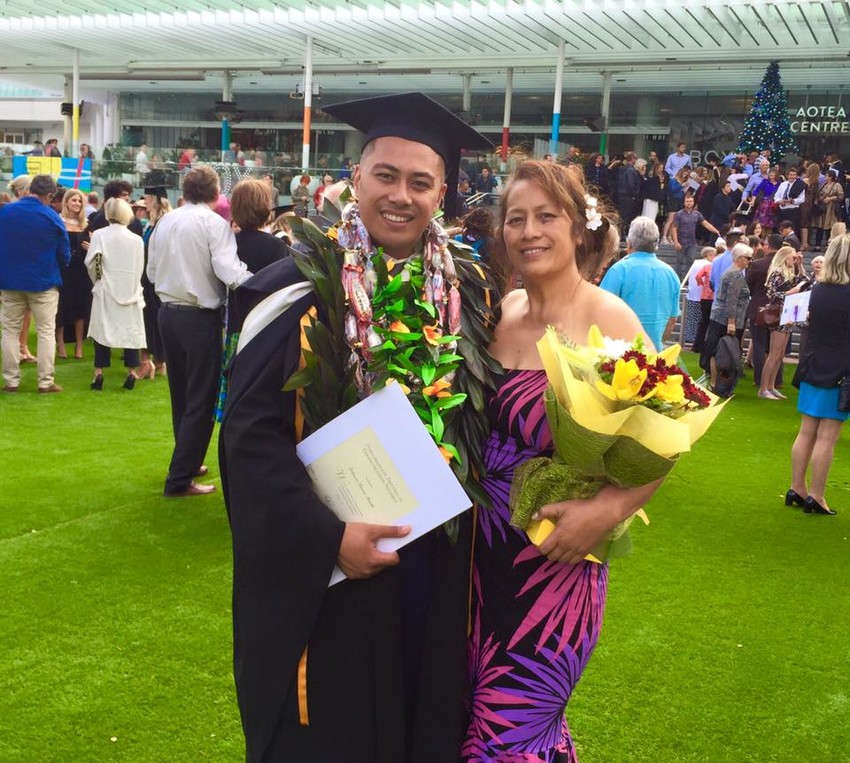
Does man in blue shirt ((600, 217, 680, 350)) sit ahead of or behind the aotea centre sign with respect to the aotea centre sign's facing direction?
ahead

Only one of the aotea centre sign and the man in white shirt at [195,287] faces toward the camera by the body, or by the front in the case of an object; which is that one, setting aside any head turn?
the aotea centre sign

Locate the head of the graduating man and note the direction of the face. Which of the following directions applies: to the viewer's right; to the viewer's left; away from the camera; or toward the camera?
toward the camera

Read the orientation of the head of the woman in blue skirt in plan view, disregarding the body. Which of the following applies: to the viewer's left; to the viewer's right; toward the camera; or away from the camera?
away from the camera

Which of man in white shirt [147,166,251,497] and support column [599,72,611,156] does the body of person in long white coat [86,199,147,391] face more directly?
the support column

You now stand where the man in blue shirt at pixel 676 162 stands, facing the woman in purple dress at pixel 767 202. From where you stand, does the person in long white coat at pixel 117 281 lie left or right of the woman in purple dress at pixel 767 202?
right

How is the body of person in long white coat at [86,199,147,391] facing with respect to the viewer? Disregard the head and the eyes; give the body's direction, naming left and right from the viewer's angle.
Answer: facing away from the viewer

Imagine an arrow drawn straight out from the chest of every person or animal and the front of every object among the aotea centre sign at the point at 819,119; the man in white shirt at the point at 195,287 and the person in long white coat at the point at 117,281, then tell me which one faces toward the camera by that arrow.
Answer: the aotea centre sign

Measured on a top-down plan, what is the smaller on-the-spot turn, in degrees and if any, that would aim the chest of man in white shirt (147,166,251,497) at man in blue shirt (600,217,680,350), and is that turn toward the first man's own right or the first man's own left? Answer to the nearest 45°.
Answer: approximately 45° to the first man's own right

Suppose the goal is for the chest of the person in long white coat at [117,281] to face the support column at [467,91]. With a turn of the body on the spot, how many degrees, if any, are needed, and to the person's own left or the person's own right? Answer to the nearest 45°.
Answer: approximately 45° to the person's own right

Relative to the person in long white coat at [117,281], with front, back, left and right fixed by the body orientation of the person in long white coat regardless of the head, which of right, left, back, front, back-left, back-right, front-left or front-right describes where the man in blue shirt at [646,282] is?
back-right

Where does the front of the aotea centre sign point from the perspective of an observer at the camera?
facing the viewer

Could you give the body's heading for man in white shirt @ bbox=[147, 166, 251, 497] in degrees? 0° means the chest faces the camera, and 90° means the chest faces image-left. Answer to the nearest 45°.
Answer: approximately 225°

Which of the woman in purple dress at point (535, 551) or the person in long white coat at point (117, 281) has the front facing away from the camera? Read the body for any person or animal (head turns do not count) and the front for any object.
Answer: the person in long white coat

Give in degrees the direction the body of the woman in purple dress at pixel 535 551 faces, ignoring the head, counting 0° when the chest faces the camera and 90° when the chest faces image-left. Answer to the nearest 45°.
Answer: approximately 45°

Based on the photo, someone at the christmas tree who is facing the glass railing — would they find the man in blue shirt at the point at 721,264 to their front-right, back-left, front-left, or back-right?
front-left

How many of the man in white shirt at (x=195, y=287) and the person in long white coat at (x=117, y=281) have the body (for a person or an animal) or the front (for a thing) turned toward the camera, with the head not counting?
0

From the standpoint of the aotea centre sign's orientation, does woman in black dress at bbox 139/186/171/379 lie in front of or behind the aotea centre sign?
in front
